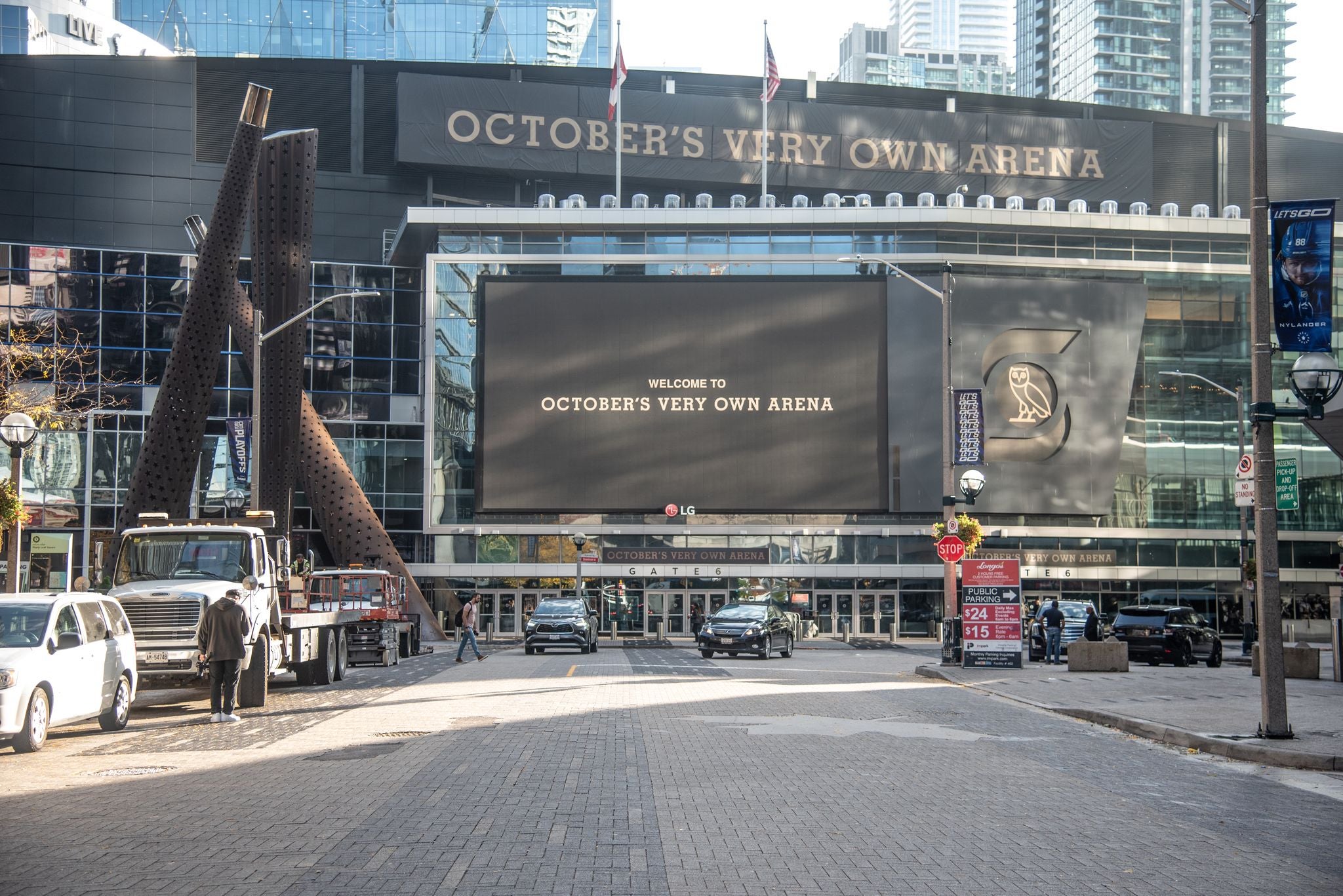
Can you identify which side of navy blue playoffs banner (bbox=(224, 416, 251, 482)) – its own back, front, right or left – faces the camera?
front

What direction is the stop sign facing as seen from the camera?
toward the camera

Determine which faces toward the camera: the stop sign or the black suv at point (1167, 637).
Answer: the stop sign

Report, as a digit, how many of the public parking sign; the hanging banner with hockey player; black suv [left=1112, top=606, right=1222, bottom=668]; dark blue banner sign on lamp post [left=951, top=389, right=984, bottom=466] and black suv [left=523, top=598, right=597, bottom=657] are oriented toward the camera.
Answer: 4

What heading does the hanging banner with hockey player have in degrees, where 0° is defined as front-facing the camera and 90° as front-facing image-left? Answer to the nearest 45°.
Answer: approximately 0°

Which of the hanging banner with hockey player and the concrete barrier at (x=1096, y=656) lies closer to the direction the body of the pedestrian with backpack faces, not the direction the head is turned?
the concrete barrier

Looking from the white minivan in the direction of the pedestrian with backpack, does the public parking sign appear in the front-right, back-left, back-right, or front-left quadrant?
front-right

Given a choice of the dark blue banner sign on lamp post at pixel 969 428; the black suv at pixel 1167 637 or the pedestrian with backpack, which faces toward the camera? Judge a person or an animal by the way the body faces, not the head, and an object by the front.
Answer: the dark blue banner sign on lamp post

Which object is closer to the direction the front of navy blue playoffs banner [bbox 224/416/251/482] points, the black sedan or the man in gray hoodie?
the man in gray hoodie

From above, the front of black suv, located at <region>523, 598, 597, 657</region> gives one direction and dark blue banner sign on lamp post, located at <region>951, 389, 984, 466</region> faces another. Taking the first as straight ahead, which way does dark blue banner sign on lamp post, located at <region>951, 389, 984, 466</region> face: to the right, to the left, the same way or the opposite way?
the same way

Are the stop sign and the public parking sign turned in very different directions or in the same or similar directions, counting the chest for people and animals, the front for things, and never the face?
same or similar directions

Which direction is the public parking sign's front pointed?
toward the camera
